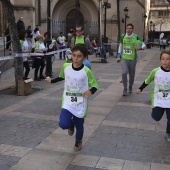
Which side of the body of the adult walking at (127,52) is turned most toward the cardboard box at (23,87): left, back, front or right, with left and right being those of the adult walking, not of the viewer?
right

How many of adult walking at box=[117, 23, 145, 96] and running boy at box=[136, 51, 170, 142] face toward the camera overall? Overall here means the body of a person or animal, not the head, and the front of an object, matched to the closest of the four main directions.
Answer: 2

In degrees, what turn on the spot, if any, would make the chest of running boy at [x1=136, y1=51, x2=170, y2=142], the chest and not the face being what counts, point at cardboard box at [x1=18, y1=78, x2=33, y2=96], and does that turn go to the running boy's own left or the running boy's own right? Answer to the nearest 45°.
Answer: approximately 135° to the running boy's own right

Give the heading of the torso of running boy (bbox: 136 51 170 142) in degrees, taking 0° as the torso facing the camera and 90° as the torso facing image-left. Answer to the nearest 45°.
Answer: approximately 0°

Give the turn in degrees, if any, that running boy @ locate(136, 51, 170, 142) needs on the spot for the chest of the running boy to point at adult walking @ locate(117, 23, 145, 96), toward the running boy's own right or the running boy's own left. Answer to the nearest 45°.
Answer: approximately 180°

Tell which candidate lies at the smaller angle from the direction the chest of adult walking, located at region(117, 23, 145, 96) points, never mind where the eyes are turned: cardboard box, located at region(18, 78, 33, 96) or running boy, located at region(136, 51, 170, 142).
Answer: the running boy

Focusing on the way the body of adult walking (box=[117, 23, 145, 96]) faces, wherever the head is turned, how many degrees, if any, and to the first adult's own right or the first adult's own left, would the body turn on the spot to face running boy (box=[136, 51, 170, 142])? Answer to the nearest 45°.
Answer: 0° — they already face them

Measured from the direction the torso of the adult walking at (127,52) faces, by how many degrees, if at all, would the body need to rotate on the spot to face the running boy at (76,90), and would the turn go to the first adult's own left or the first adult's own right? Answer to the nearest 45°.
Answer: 0° — they already face them
